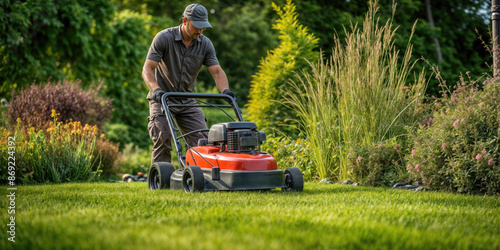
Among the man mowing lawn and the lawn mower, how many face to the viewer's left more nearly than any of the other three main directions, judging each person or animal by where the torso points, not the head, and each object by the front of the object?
0

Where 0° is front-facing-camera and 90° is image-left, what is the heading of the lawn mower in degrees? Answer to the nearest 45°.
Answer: approximately 315°

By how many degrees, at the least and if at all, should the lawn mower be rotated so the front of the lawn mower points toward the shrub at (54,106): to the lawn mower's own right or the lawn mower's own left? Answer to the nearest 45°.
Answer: approximately 180°

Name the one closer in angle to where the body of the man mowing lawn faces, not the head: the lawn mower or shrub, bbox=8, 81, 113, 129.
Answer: the lawn mower

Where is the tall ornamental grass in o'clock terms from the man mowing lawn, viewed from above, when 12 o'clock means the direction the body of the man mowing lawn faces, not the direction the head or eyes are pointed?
The tall ornamental grass is roughly at 10 o'clock from the man mowing lawn.

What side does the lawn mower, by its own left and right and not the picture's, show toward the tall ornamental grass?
left

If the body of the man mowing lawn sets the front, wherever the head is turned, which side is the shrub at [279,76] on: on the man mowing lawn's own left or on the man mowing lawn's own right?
on the man mowing lawn's own left

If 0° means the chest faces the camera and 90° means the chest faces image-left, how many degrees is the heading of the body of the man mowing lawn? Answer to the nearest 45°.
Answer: approximately 315°

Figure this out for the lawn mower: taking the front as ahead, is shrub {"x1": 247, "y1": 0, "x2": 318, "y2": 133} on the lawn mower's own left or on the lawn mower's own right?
on the lawn mower's own left
